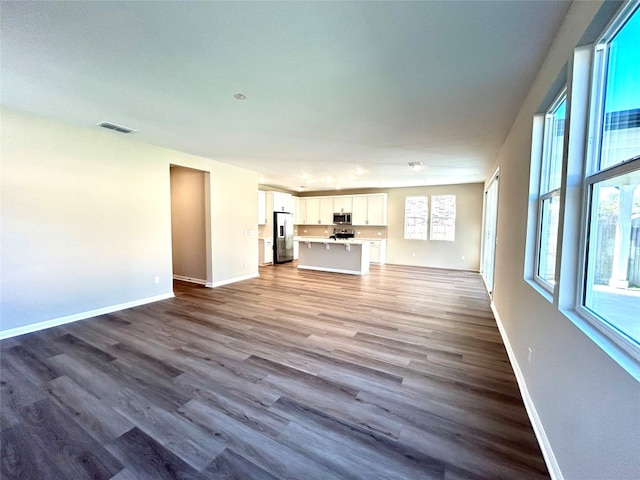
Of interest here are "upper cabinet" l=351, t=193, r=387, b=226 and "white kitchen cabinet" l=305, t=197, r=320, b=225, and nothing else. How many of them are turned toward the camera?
2

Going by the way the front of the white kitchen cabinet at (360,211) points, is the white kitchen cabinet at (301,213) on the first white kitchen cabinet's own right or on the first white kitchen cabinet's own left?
on the first white kitchen cabinet's own right

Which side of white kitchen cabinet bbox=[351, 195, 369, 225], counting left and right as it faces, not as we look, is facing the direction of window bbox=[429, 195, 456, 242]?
left

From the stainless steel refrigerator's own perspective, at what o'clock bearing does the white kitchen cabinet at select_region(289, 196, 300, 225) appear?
The white kitchen cabinet is roughly at 8 o'clock from the stainless steel refrigerator.

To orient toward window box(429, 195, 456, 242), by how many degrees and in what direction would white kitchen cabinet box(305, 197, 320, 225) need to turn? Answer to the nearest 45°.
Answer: approximately 45° to its left
